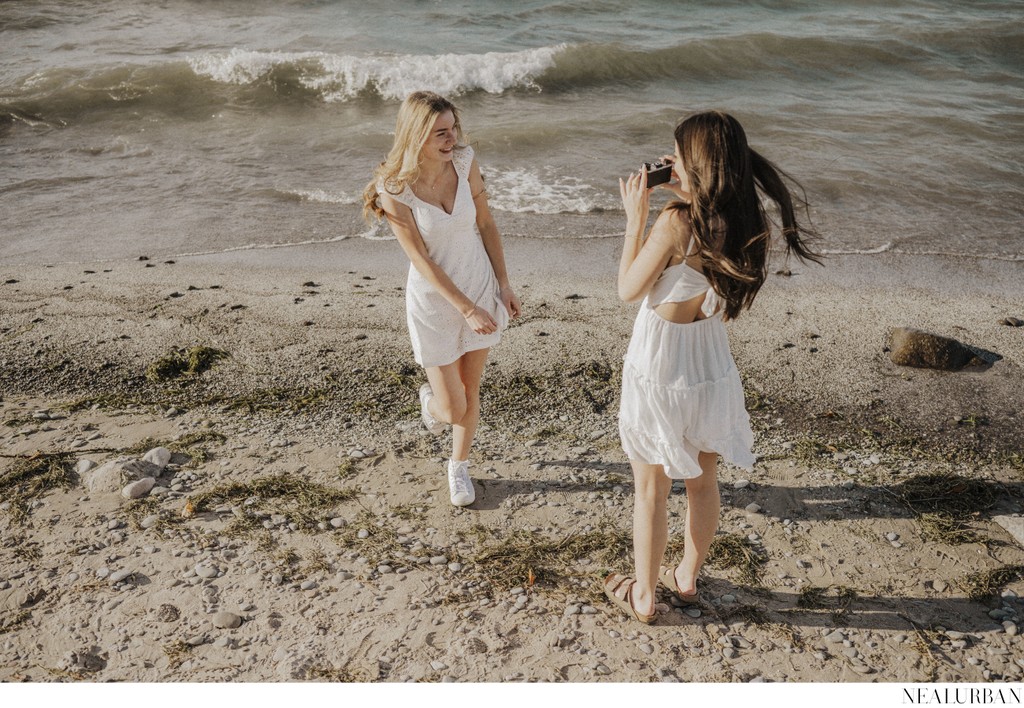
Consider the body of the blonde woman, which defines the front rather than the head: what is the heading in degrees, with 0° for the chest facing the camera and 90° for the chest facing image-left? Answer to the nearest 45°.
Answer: approximately 315°

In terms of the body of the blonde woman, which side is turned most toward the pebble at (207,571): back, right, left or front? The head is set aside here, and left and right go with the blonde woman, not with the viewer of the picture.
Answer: right

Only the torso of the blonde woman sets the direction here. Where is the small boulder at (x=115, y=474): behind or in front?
behind

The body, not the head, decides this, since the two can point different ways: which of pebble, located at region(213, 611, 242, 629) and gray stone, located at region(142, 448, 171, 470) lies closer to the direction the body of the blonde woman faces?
the pebble

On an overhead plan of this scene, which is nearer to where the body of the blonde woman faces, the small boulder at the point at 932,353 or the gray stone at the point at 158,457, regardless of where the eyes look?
the small boulder

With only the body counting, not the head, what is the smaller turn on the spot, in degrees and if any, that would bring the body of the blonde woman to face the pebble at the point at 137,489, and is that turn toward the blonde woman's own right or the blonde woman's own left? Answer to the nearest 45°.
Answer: approximately 135° to the blonde woman's own right

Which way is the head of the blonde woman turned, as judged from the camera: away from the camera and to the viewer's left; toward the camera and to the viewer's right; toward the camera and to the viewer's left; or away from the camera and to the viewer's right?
toward the camera and to the viewer's right

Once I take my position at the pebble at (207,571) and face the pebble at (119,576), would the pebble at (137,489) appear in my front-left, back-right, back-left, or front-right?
front-right

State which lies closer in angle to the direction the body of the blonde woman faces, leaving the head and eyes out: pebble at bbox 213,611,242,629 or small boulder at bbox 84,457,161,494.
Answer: the pebble

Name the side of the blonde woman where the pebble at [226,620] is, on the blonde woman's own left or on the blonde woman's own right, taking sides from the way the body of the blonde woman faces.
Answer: on the blonde woman's own right
